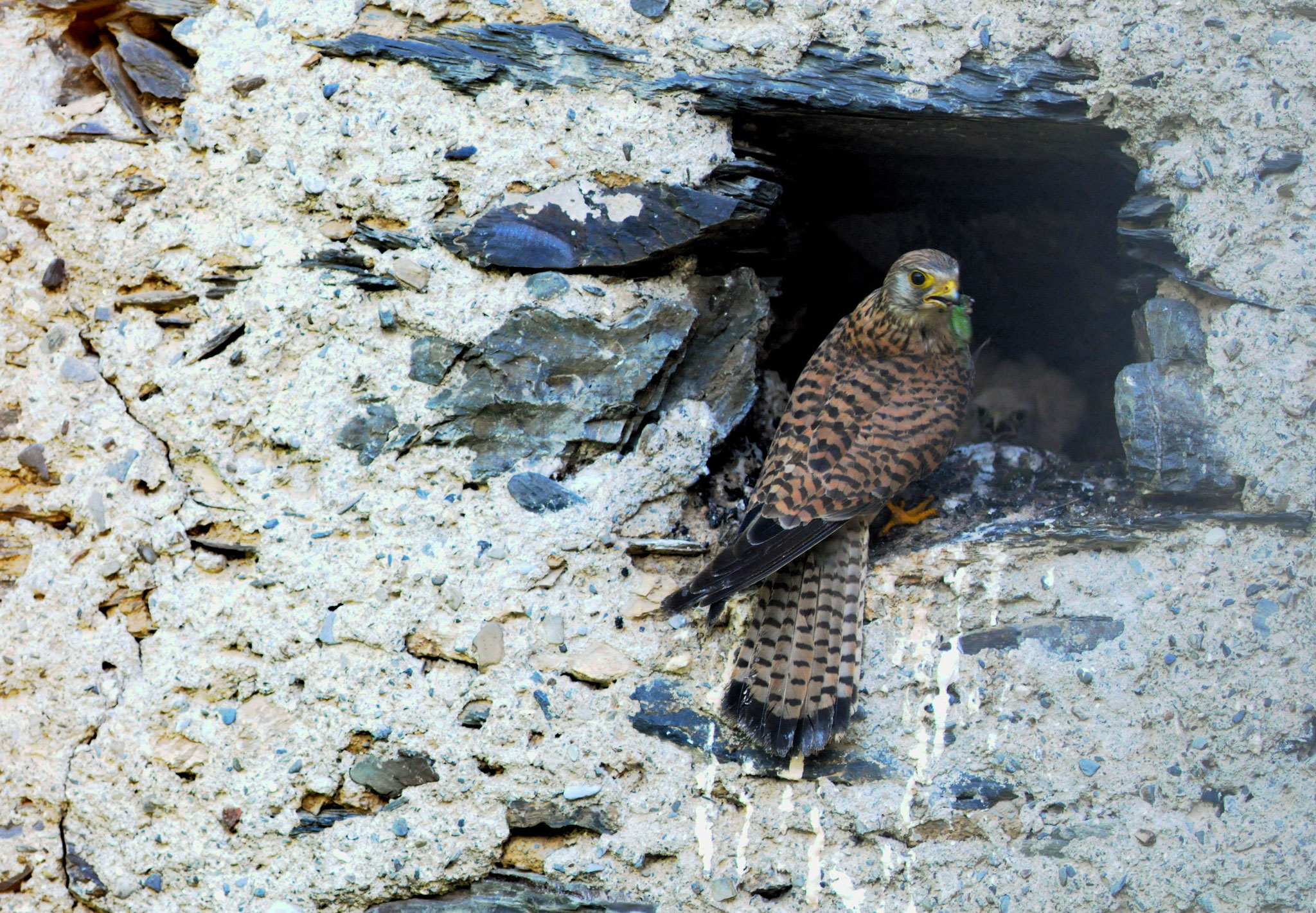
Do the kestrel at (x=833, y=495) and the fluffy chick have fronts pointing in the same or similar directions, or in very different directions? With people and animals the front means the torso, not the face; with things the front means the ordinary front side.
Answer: very different directions

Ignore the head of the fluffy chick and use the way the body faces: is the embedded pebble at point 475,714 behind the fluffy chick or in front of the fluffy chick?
in front

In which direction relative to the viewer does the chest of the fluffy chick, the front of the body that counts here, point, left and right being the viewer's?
facing the viewer and to the left of the viewer

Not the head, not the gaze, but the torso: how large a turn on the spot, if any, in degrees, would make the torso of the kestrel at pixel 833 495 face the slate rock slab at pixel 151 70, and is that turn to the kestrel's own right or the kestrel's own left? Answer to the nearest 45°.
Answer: approximately 135° to the kestrel's own left

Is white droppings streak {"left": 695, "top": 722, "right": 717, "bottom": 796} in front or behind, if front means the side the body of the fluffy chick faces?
in front

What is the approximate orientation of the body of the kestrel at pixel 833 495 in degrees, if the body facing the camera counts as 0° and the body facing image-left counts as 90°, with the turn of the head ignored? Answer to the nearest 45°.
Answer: approximately 225°

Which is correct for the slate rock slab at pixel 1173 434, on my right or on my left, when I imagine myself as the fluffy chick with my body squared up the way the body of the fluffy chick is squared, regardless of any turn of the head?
on my left
